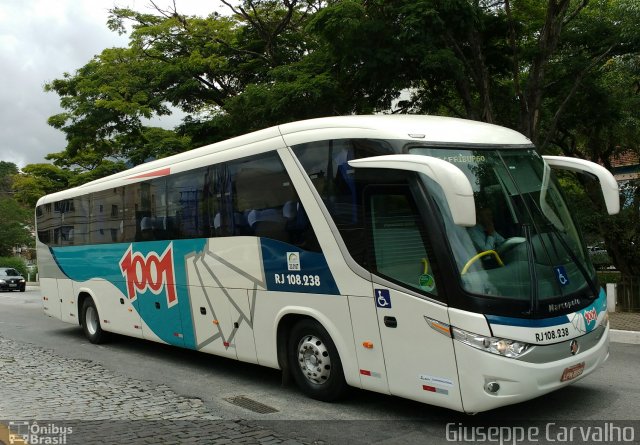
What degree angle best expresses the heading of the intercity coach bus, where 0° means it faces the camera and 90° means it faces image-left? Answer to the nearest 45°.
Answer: approximately 315°

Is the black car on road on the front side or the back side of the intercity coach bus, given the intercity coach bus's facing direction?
on the back side

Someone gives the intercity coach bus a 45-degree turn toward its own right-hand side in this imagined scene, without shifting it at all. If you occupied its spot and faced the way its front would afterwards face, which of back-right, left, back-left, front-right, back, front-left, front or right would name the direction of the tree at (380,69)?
back
